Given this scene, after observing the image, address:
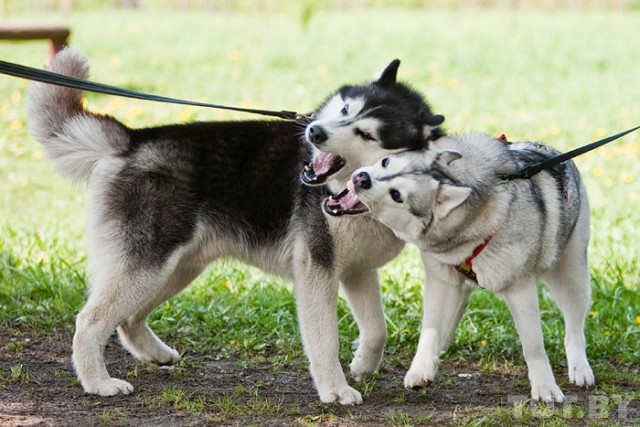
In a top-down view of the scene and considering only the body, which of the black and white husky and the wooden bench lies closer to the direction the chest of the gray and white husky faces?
the black and white husky

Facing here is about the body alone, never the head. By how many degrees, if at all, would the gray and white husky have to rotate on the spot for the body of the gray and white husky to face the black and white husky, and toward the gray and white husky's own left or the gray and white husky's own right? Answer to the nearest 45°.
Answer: approximately 45° to the gray and white husky's own right

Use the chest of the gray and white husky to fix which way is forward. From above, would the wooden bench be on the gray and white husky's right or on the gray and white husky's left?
on the gray and white husky's right

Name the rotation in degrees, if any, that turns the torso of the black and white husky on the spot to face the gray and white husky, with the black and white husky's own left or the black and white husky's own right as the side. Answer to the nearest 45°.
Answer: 0° — it already faces it

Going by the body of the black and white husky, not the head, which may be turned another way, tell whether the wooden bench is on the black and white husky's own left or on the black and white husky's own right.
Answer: on the black and white husky's own left

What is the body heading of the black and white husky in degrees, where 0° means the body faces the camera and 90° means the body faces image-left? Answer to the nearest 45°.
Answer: approximately 270°

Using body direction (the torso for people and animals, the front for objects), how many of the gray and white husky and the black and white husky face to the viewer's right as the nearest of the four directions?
1

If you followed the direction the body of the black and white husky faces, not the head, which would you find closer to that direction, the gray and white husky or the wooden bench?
the gray and white husky

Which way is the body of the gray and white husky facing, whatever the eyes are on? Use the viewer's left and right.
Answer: facing the viewer and to the left of the viewer
